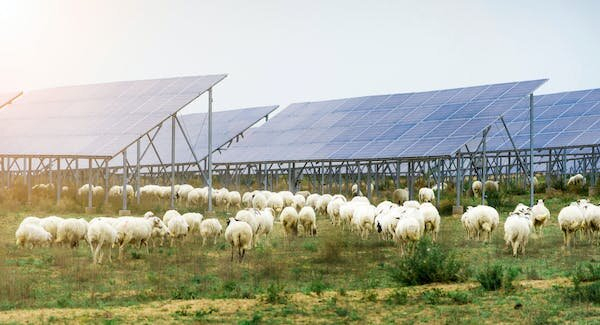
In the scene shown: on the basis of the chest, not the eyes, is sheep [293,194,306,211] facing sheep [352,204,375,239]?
no

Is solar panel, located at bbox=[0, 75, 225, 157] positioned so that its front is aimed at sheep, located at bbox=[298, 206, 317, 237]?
no

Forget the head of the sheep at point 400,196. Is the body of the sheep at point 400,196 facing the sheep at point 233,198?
no
